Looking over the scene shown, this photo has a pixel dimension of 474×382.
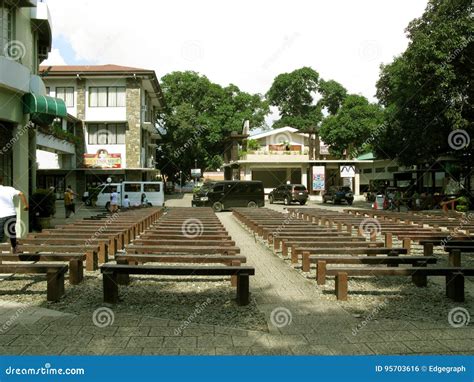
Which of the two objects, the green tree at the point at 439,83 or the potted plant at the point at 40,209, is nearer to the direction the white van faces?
the potted plant

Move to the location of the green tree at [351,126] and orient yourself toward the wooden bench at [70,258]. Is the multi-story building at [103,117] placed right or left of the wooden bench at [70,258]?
right

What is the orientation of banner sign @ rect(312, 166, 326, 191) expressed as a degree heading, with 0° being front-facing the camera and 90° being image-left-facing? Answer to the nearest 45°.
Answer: approximately 0°

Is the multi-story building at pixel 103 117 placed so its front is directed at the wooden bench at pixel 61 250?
yes

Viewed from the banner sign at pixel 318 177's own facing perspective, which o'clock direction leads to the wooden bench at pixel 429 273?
The wooden bench is roughly at 12 o'clock from the banner sign.

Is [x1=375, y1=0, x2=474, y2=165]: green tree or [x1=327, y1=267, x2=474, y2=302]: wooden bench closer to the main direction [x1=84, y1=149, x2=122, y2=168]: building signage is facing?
the wooden bench
